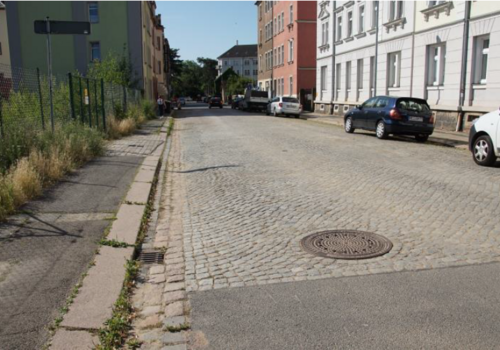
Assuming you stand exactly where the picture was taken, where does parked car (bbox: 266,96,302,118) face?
facing away from the viewer and to the left of the viewer

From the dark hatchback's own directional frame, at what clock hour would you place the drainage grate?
The drainage grate is roughly at 8 o'clock from the dark hatchback.

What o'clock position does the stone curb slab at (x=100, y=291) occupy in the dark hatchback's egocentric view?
The stone curb slab is roughly at 8 o'clock from the dark hatchback.

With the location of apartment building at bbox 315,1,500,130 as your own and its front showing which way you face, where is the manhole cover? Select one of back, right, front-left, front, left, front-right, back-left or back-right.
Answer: front-left

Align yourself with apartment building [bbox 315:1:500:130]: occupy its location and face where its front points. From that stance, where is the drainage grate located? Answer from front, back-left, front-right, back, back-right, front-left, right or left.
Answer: front-left

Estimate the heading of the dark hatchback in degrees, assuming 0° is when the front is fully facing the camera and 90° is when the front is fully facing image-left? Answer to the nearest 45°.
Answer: approximately 135°

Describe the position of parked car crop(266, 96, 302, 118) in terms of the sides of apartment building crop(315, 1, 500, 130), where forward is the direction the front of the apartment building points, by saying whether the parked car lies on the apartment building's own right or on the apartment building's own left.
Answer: on the apartment building's own right

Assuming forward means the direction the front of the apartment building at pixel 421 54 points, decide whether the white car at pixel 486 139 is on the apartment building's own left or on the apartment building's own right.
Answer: on the apartment building's own left

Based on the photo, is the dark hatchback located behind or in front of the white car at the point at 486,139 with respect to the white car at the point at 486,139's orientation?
in front

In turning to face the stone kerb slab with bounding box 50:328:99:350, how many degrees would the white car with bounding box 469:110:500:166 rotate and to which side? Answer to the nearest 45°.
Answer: approximately 135° to its left

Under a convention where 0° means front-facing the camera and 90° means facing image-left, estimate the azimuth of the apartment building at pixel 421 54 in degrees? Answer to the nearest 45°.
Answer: approximately 45°

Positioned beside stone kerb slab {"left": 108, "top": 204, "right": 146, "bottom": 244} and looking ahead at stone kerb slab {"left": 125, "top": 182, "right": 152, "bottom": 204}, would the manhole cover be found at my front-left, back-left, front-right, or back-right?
back-right

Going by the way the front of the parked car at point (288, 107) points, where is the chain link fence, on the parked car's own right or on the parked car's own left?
on the parked car's own left

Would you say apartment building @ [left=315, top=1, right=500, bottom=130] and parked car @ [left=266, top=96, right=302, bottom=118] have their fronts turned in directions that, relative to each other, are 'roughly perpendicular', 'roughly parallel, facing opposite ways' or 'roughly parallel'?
roughly perpendicular

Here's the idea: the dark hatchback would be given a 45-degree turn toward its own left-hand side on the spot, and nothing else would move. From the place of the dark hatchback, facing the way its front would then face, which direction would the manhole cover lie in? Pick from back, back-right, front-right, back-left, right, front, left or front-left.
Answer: left

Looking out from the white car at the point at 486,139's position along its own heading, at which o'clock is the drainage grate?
The drainage grate is roughly at 8 o'clock from the white car.

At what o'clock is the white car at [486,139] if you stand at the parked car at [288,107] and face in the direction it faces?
The white car is roughly at 7 o'clock from the parked car.

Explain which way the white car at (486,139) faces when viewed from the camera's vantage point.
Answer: facing away from the viewer and to the left of the viewer
